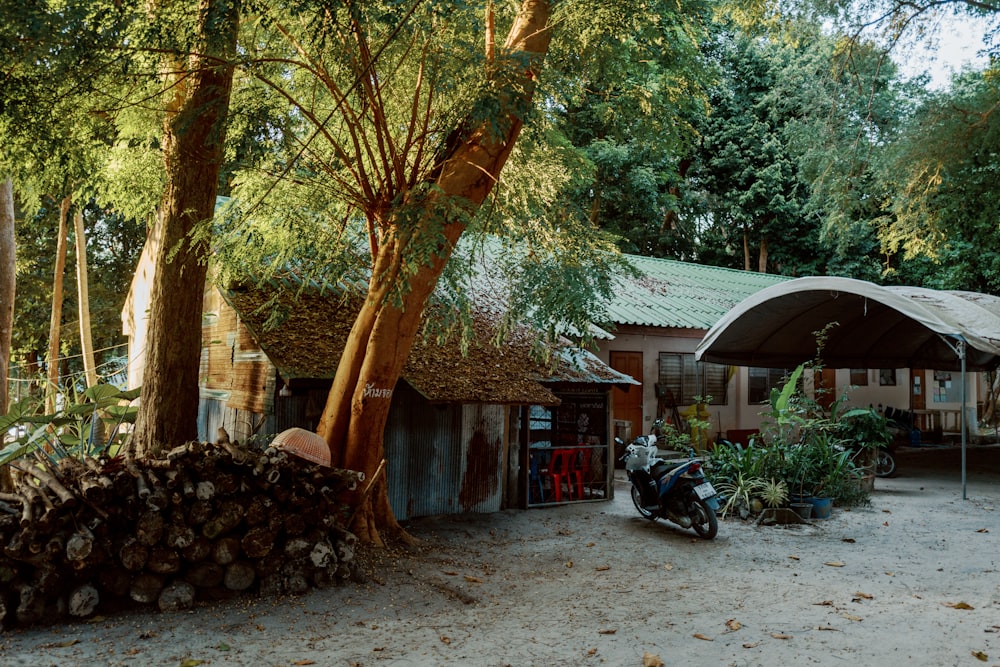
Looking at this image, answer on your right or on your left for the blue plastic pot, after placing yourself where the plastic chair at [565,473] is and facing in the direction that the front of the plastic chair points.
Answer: on your left

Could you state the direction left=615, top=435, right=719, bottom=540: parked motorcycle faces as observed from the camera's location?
facing away from the viewer and to the left of the viewer

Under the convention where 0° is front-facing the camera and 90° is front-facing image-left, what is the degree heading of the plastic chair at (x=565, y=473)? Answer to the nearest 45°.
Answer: approximately 0°

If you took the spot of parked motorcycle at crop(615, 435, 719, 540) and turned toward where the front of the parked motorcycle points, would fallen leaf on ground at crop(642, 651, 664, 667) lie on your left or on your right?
on your left

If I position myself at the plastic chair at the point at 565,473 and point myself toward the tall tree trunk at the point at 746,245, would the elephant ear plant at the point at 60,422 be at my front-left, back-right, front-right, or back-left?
back-left

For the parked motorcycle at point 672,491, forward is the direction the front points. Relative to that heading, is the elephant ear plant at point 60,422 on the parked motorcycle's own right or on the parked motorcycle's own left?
on the parked motorcycle's own left

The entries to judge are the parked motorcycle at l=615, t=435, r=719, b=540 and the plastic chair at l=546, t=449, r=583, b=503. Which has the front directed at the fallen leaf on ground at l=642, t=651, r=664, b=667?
the plastic chair

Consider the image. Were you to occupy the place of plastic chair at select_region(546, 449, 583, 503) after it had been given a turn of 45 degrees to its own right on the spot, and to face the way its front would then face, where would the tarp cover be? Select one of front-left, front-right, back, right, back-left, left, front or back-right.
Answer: back

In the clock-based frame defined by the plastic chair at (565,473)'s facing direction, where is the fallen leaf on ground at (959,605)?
The fallen leaf on ground is roughly at 11 o'clock from the plastic chair.
